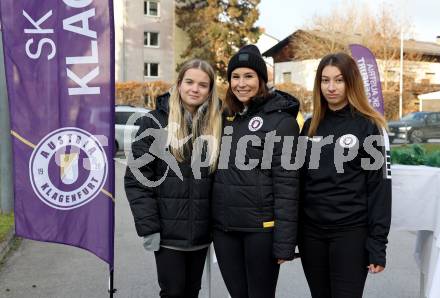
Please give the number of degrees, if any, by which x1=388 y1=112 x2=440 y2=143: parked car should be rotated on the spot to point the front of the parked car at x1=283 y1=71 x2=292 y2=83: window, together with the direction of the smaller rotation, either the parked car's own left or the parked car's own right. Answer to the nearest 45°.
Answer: approximately 90° to the parked car's own right

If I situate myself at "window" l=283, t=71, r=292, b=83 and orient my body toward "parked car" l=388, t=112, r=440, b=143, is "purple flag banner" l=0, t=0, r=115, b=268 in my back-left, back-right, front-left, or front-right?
front-right

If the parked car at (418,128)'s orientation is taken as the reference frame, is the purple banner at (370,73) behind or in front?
in front

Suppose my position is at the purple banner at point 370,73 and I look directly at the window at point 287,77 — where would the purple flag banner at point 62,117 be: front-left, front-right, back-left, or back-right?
back-left

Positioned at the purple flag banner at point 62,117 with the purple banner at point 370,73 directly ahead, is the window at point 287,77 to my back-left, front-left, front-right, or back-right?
front-left

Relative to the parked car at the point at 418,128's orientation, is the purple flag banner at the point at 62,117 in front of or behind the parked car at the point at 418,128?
in front

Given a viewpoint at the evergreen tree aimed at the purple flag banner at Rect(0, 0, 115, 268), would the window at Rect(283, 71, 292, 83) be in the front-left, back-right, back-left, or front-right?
back-left

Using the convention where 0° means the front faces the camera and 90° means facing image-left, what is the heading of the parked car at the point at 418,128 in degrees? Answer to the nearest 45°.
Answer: approximately 45°

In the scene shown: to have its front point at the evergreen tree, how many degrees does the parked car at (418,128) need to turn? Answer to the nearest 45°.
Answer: approximately 90° to its right

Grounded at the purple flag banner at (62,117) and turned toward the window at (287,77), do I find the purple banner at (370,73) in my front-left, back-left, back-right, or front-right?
front-right
